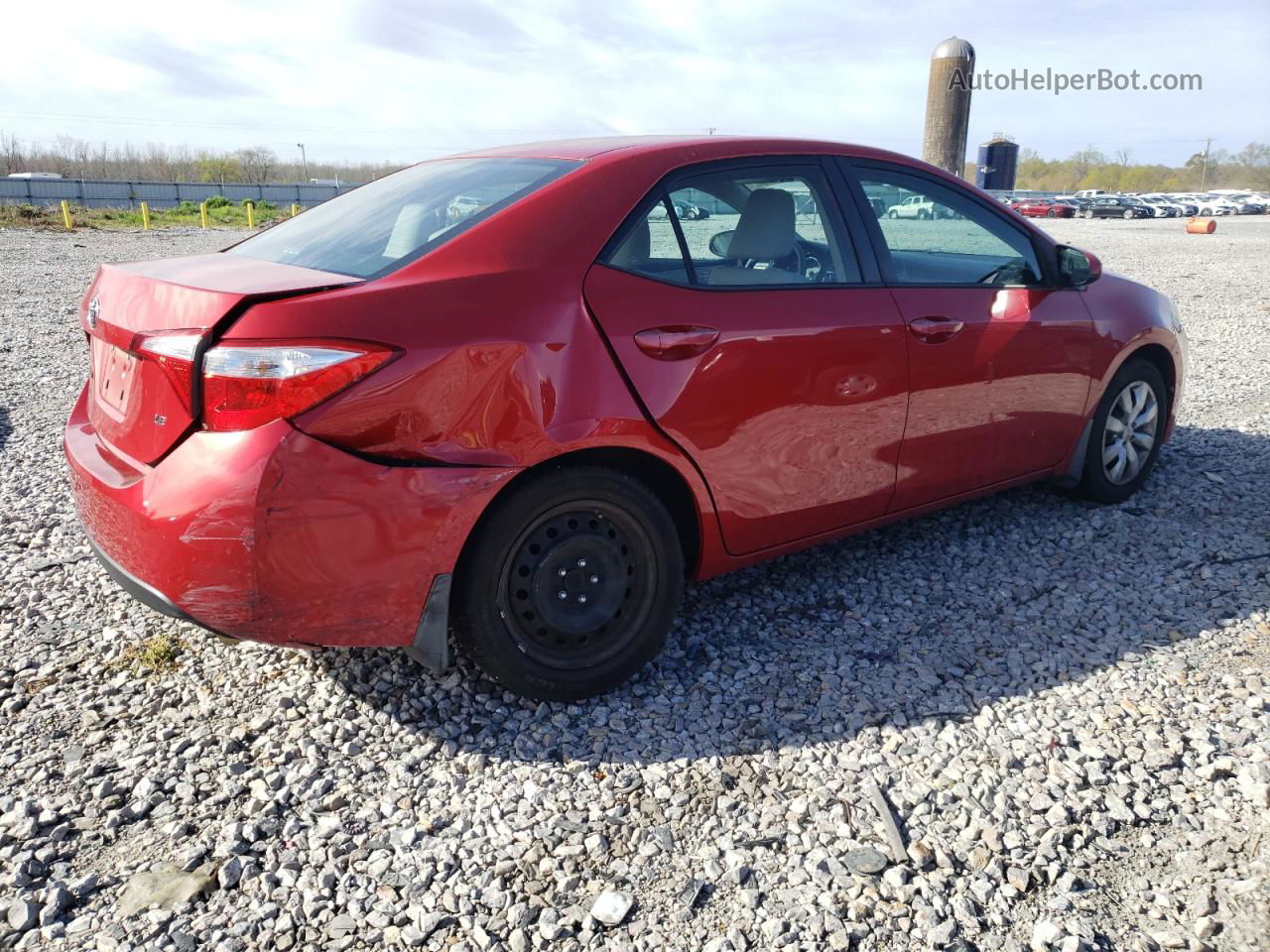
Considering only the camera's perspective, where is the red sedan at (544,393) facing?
facing away from the viewer and to the right of the viewer

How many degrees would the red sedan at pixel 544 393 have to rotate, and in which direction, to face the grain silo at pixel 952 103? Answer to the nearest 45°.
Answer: approximately 45° to its left

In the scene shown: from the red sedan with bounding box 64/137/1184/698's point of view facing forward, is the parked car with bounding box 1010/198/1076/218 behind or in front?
in front

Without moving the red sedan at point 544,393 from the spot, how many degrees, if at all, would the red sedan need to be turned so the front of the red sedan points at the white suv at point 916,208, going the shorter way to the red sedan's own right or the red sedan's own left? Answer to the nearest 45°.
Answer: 0° — it already faces it

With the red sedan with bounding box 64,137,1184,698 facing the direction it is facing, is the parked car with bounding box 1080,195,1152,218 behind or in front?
in front
